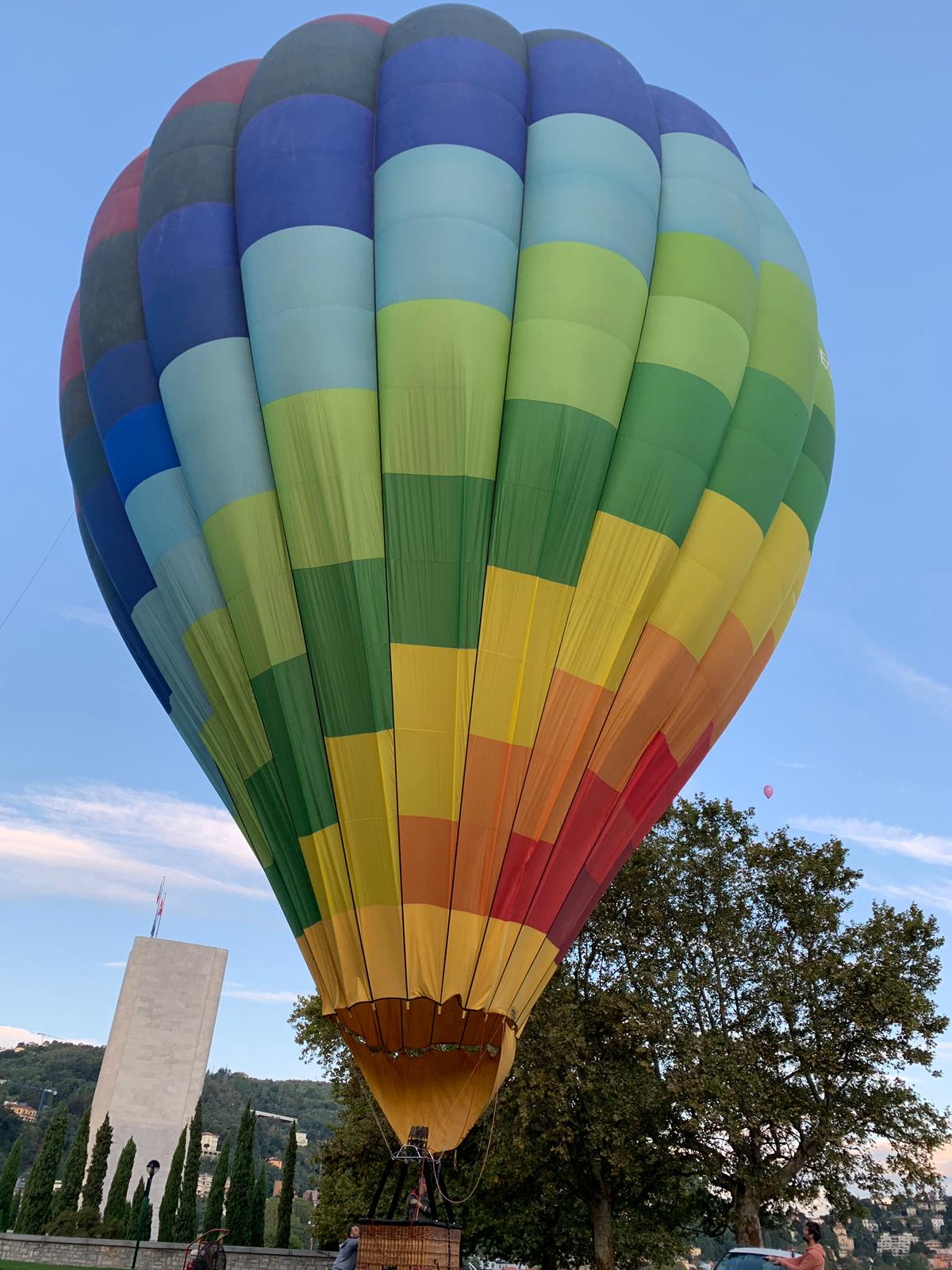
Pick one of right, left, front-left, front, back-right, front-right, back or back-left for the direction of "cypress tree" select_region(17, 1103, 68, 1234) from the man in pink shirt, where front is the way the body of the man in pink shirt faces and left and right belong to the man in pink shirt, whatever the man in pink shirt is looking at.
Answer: front-right

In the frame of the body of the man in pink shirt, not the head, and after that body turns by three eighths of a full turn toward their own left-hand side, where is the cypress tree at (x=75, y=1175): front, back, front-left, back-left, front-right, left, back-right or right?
back

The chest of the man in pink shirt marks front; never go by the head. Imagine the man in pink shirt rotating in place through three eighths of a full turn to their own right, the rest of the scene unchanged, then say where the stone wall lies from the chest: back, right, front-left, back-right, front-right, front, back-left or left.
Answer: left

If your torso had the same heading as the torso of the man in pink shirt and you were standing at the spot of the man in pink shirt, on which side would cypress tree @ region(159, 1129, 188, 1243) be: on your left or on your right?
on your right

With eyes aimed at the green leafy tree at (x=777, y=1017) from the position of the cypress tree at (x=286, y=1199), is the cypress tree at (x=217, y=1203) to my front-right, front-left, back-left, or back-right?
back-right

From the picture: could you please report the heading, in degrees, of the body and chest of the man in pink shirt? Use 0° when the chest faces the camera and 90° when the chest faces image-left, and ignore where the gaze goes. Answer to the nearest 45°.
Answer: approximately 90°

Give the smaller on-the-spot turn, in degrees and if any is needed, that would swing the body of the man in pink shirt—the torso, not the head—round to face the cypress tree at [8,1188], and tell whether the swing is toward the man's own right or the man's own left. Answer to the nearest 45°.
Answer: approximately 45° to the man's own right

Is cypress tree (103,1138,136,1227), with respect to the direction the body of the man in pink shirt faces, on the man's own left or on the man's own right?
on the man's own right

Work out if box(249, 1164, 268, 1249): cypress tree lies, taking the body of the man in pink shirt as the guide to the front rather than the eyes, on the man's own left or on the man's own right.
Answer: on the man's own right

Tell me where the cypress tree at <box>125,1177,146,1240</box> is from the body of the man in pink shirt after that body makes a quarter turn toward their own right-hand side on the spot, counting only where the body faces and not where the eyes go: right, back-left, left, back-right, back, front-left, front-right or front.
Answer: front-left

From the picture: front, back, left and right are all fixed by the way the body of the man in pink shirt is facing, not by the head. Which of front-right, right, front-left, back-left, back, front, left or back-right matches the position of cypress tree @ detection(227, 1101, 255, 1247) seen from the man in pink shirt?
front-right

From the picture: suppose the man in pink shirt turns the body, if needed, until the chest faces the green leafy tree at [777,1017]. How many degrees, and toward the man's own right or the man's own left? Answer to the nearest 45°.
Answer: approximately 90° to the man's own right

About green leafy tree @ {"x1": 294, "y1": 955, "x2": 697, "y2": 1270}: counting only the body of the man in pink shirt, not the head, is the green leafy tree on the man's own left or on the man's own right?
on the man's own right
